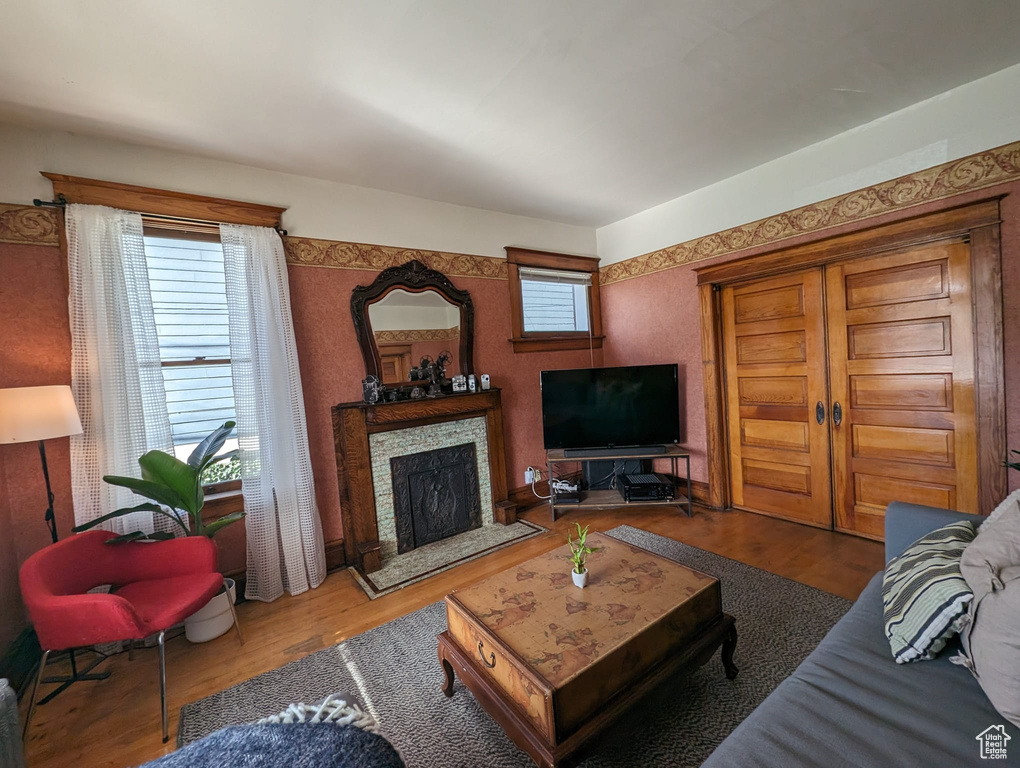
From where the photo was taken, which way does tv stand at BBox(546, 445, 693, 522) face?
toward the camera

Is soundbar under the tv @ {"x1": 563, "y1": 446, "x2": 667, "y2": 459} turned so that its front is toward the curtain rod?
no

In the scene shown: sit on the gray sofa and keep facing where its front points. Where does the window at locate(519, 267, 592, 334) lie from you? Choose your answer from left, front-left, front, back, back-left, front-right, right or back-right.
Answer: front-right

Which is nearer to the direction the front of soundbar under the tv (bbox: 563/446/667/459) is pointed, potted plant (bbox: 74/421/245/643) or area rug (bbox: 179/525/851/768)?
the area rug

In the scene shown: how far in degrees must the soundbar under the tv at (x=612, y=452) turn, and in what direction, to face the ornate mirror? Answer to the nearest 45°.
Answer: approximately 45° to its right

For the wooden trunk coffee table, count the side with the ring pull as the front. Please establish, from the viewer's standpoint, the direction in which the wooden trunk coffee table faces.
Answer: facing the viewer and to the left of the viewer

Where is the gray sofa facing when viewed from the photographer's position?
facing to the left of the viewer

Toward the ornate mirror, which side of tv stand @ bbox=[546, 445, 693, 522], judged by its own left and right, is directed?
right

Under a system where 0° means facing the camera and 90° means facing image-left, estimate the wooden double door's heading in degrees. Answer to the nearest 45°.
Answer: approximately 45°

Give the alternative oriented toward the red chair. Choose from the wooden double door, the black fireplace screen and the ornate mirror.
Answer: the wooden double door

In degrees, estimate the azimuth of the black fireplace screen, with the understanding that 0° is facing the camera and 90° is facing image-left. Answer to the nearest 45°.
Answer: approximately 315°

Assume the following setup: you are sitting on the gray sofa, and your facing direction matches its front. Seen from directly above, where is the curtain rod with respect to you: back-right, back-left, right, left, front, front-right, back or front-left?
front

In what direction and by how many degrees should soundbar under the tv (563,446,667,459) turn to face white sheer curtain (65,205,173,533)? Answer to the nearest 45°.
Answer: approximately 45° to its right

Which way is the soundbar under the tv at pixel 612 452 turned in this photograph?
toward the camera

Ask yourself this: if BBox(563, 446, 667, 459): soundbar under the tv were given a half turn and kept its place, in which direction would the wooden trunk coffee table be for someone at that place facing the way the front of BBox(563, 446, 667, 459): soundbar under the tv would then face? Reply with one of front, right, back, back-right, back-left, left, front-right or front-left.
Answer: back

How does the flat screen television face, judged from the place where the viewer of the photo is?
facing the viewer

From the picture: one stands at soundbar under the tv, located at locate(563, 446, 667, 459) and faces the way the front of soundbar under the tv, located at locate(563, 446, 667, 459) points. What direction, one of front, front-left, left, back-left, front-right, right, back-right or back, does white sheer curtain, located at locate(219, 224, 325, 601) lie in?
front-right

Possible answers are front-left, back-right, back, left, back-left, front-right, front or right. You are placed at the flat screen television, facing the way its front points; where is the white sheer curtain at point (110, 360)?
front-right

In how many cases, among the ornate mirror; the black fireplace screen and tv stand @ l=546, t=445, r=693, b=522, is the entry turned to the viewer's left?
0

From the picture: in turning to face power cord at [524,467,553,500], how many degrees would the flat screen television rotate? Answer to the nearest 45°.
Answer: approximately 90° to its right

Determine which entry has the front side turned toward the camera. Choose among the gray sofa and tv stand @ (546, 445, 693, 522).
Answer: the tv stand
